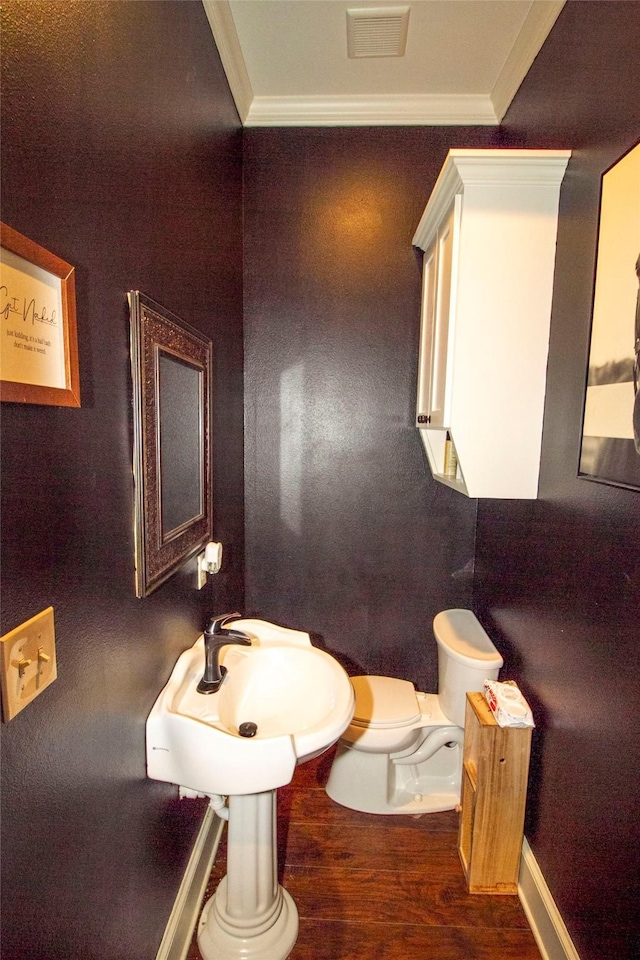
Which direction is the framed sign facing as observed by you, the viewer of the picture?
facing the viewer and to the right of the viewer

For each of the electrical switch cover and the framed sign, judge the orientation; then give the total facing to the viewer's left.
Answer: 0
